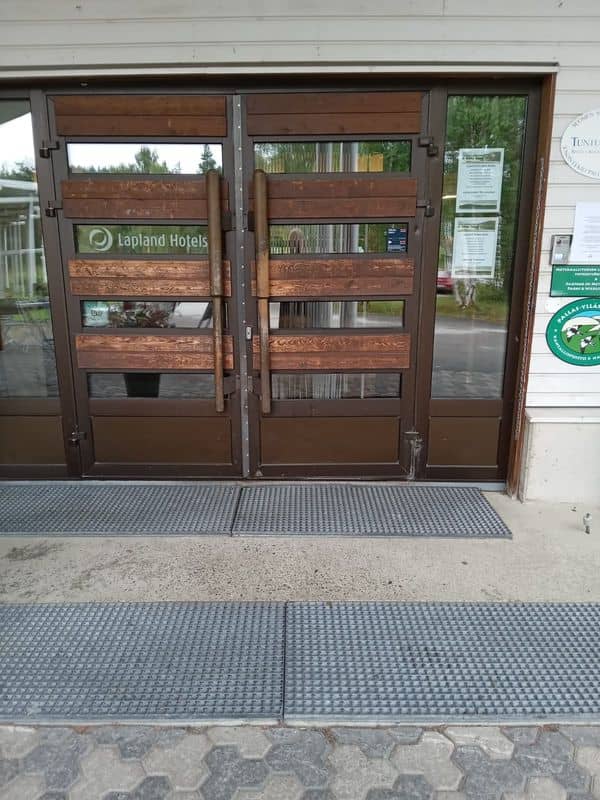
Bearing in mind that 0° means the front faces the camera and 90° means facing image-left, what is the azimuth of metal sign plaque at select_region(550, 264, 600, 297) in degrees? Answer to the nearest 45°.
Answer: approximately 0°

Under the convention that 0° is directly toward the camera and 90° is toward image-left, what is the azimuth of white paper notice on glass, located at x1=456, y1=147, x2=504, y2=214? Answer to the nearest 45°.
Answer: approximately 0°

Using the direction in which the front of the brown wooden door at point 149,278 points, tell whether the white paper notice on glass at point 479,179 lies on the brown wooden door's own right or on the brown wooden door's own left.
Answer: on the brown wooden door's own left

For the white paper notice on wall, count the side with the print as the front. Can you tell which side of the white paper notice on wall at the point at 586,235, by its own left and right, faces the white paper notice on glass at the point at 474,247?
right

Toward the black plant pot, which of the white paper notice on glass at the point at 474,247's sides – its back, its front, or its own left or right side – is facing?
right

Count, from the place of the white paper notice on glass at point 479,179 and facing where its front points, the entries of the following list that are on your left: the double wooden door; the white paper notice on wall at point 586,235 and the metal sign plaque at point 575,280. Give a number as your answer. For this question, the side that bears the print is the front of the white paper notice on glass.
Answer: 2
